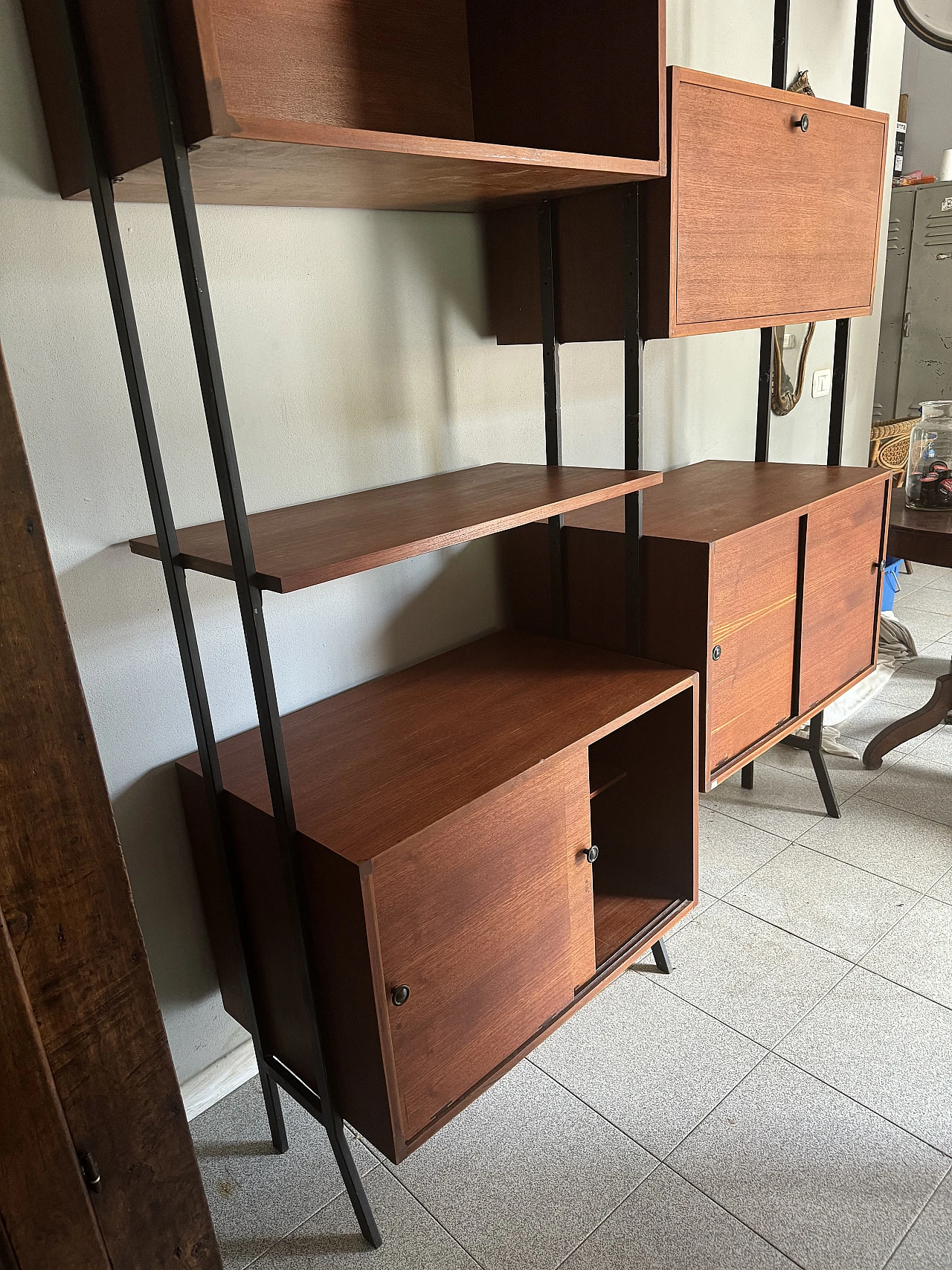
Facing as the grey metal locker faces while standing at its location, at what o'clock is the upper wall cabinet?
The upper wall cabinet is roughly at 12 o'clock from the grey metal locker.

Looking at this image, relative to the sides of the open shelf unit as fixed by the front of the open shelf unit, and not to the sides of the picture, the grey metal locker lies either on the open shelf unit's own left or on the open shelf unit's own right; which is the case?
on the open shelf unit's own left

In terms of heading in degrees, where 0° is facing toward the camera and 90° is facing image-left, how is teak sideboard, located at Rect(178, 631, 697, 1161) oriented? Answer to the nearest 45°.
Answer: approximately 315°

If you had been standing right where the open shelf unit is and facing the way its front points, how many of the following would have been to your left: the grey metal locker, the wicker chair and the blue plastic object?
3

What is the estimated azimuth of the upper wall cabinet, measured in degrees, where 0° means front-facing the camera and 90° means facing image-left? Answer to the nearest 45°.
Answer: approximately 315°
